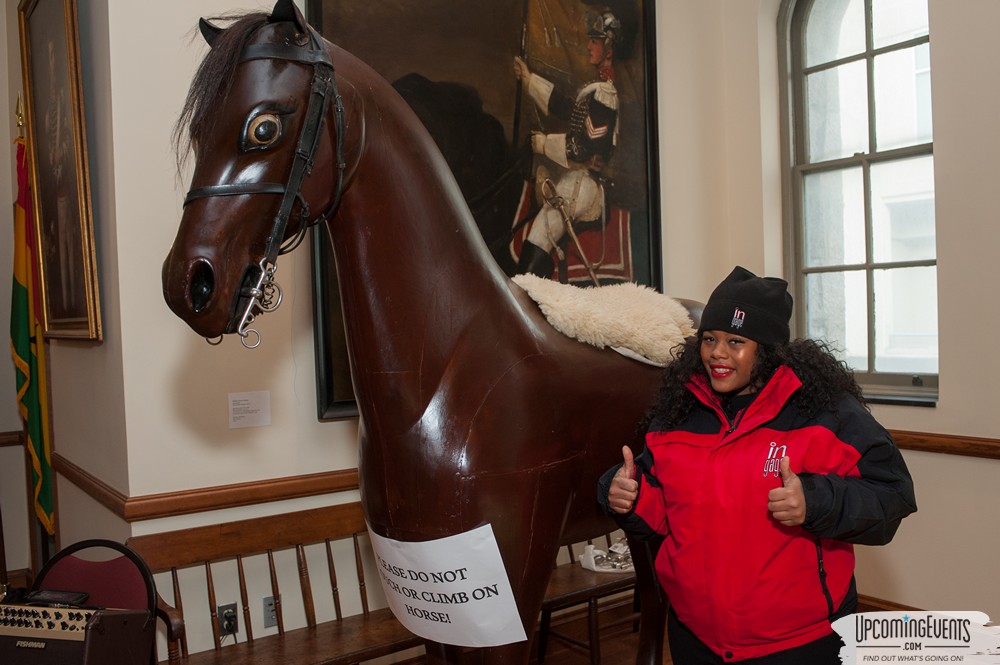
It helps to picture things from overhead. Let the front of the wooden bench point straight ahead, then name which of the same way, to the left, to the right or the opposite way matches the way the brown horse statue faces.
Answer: to the right

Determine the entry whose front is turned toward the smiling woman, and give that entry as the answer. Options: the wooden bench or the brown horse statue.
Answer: the wooden bench

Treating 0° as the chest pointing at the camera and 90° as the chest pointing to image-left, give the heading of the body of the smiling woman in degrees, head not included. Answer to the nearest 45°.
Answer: approximately 45°

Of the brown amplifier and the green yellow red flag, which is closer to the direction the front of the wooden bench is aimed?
the brown amplifier

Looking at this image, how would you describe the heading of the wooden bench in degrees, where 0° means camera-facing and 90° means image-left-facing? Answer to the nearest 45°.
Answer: approximately 315°

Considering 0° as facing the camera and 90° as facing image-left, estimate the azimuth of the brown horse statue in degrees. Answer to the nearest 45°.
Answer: approximately 45°

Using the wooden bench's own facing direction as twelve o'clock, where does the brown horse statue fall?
The brown horse statue is roughly at 11 o'clock from the wooden bench.

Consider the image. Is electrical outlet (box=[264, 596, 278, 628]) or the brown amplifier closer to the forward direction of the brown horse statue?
the brown amplifier
